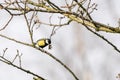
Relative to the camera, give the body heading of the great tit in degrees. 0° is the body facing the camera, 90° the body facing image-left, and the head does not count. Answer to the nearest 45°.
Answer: approximately 270°
